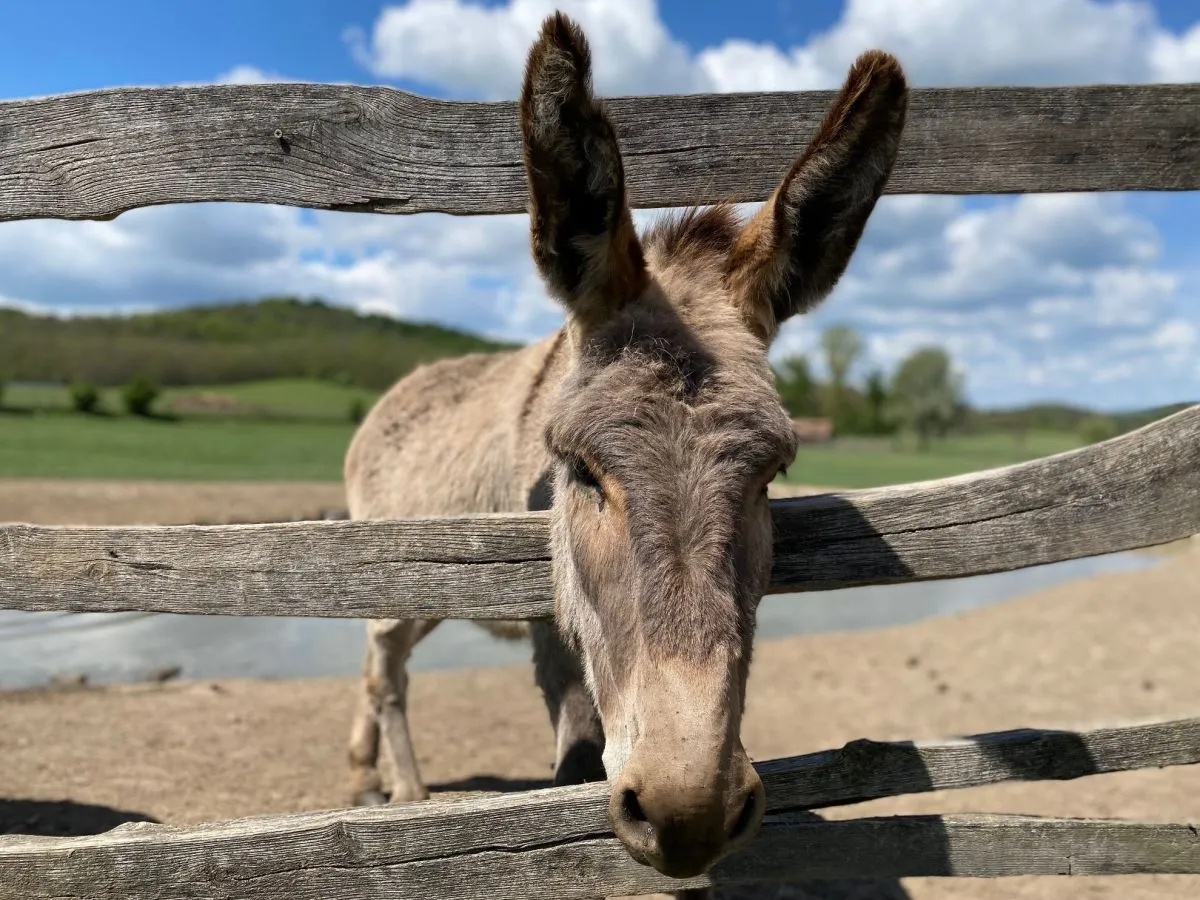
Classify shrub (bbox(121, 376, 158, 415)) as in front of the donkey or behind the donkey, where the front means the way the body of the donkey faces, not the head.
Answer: behind

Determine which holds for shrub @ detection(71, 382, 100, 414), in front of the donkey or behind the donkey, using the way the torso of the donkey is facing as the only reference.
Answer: behind

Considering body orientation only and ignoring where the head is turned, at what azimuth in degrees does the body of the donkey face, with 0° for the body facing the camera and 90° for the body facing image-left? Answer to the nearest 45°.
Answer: approximately 315°
